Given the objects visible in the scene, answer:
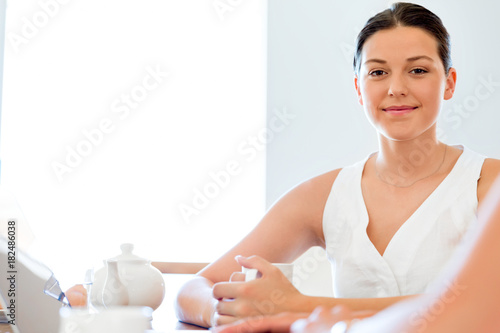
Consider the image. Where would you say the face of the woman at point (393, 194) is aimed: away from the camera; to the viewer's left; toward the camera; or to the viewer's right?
toward the camera

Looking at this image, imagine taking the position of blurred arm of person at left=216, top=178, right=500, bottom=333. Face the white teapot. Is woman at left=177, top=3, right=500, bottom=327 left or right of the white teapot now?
right

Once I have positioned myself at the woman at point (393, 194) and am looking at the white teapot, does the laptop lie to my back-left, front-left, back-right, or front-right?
front-left
